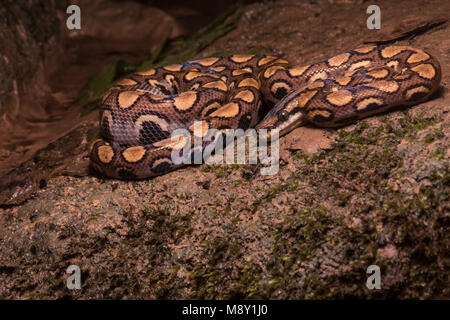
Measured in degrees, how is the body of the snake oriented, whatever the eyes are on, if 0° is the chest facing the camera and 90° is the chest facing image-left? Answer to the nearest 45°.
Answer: approximately 45°
